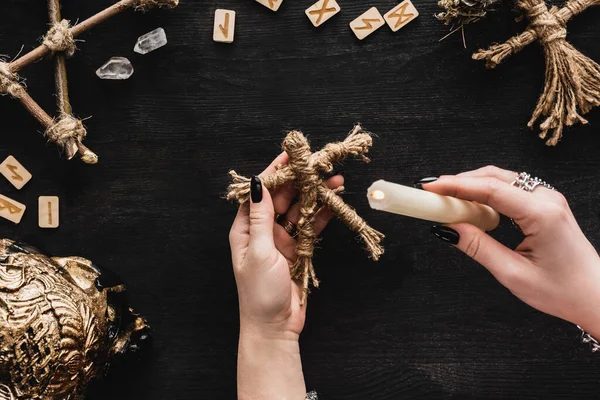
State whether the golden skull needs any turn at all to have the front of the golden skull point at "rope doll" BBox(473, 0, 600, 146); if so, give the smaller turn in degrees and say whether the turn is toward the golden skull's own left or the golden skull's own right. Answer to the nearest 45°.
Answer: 0° — it already faces it

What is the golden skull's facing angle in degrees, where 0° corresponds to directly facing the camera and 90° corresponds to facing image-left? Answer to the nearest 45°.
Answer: approximately 270°

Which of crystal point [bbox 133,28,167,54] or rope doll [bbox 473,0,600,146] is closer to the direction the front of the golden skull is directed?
the rope doll

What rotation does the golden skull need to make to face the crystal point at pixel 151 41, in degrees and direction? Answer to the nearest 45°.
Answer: approximately 45° to its left
